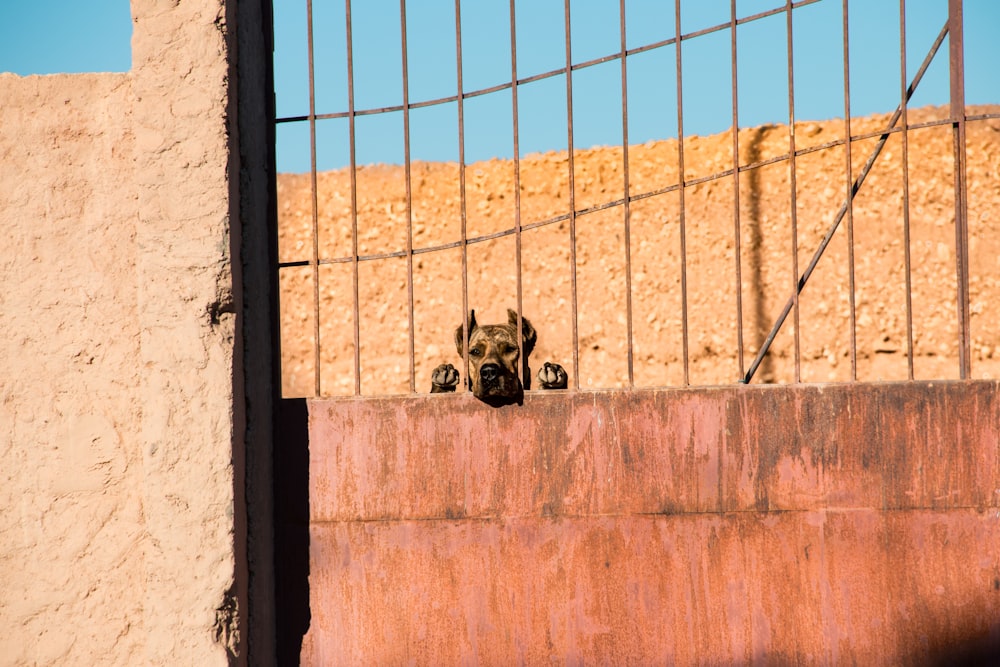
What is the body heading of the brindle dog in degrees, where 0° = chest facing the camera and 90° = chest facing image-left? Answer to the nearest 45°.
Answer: approximately 0°
